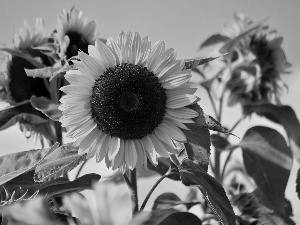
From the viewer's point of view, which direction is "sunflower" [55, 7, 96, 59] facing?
toward the camera

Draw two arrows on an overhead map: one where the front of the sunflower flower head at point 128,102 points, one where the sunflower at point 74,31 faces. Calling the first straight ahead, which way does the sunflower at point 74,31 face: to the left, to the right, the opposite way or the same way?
the same way

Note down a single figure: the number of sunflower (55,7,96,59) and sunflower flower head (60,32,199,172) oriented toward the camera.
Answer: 2

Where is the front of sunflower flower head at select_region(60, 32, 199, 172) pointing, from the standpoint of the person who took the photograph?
facing the viewer
